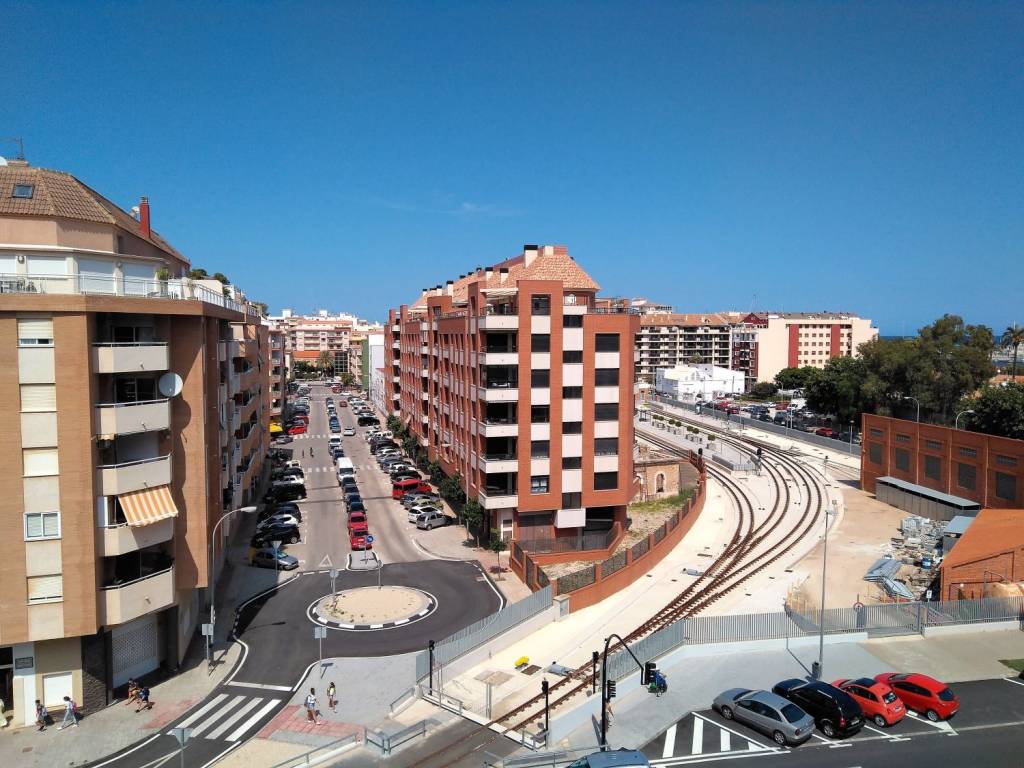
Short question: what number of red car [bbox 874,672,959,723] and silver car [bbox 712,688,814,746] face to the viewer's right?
0

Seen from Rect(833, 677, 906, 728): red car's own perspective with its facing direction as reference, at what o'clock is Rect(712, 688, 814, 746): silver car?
The silver car is roughly at 9 o'clock from the red car.

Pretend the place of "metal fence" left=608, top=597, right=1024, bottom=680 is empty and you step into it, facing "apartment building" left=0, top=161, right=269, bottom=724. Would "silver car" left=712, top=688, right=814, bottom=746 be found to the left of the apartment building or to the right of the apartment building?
left

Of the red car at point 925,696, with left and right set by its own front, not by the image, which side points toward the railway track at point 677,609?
front

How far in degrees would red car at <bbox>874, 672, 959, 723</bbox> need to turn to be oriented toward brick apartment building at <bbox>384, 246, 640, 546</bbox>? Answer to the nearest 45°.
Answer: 0° — it already faces it

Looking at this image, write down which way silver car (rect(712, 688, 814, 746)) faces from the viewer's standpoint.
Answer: facing away from the viewer and to the left of the viewer

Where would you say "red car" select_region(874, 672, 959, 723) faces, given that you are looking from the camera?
facing away from the viewer and to the left of the viewer

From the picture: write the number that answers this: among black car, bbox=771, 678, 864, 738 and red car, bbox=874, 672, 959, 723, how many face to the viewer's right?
0

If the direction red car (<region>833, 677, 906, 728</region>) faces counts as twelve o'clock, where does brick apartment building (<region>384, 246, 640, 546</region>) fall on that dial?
The brick apartment building is roughly at 12 o'clock from the red car.
